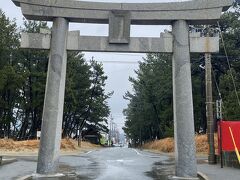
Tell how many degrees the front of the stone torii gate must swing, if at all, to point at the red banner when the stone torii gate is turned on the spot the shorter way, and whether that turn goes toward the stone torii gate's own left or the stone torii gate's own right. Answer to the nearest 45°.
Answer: approximately 135° to the stone torii gate's own left

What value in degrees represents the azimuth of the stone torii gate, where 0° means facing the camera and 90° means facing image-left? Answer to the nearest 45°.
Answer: approximately 0°
